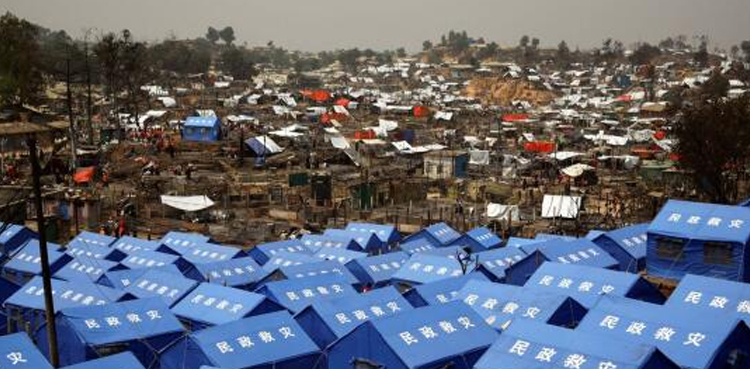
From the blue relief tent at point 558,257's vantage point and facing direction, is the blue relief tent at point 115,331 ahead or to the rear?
ahead

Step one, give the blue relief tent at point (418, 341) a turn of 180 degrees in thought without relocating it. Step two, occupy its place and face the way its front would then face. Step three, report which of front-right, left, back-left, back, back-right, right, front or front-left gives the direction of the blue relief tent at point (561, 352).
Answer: right

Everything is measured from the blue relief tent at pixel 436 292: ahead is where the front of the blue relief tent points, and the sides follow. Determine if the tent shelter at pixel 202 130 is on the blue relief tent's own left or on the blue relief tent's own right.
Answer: on the blue relief tent's own right

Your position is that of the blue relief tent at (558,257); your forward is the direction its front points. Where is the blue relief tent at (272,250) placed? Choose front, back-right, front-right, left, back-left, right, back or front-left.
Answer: front-right

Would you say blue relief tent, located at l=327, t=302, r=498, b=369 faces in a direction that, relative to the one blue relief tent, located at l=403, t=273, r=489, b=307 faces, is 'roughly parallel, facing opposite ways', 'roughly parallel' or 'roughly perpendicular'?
roughly parallel

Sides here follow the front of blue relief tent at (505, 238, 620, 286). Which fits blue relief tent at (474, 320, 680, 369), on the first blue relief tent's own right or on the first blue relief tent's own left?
on the first blue relief tent's own left

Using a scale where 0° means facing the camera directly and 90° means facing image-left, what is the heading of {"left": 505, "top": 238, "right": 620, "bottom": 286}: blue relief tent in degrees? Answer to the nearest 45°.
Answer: approximately 45°

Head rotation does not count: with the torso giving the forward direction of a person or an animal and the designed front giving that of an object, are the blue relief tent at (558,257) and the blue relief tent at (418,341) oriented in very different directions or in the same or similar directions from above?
same or similar directions

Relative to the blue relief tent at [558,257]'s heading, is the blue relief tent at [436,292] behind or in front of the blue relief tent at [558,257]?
in front

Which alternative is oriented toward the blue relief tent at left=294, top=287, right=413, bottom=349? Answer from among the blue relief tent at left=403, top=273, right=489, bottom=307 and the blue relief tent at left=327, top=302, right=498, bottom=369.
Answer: the blue relief tent at left=403, top=273, right=489, bottom=307

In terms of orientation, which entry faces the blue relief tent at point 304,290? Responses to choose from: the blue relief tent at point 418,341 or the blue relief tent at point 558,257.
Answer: the blue relief tent at point 558,257

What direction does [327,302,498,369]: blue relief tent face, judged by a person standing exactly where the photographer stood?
facing the viewer and to the left of the viewer

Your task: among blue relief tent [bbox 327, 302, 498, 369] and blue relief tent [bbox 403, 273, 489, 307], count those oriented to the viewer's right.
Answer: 0

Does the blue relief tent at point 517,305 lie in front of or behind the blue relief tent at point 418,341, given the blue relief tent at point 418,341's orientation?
behind

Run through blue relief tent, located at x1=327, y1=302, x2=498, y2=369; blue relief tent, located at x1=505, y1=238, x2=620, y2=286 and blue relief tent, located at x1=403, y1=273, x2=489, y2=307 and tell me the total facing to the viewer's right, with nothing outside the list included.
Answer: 0
